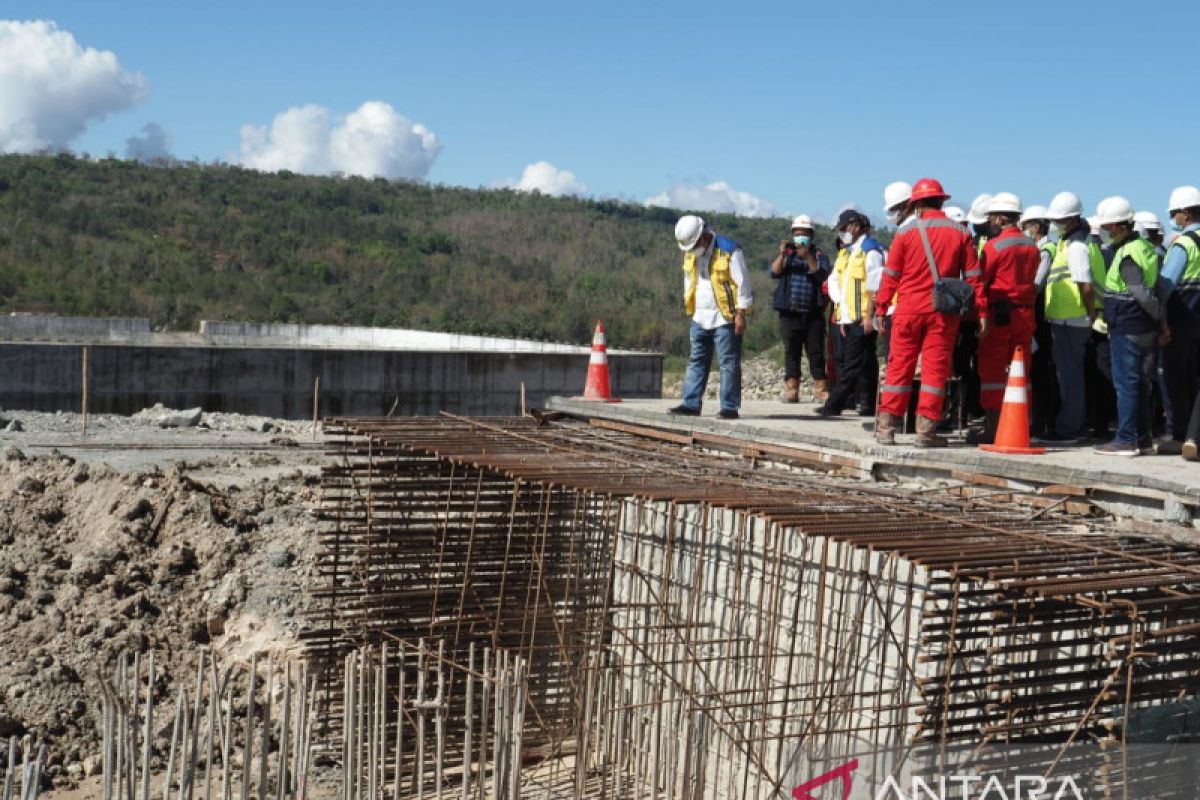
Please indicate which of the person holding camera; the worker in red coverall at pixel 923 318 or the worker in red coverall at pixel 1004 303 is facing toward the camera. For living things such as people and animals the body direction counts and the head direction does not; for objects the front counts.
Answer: the person holding camera

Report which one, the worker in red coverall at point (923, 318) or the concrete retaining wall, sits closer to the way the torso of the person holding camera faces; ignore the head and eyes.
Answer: the worker in red coverall

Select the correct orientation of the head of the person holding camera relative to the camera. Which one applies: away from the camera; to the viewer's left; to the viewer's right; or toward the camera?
toward the camera

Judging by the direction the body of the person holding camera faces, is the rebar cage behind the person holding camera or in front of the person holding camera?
in front

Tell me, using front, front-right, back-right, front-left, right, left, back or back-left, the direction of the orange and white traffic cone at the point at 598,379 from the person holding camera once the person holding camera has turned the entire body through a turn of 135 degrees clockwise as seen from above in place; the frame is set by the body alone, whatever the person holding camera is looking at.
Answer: left

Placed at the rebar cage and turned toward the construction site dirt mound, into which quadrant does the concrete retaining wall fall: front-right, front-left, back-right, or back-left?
front-right

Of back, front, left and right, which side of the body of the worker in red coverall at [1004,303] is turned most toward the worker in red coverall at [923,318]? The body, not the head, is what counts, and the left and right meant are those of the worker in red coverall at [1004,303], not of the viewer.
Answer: left

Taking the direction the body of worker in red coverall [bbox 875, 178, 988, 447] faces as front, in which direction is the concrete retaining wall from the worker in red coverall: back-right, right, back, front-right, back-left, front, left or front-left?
front-left

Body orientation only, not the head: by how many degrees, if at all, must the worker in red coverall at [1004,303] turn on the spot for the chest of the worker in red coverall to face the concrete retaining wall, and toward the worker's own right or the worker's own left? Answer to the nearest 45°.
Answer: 0° — they already face it

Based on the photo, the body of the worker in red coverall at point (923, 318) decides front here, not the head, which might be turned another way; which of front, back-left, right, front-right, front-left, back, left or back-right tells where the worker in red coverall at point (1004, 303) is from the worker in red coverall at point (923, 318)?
front-right

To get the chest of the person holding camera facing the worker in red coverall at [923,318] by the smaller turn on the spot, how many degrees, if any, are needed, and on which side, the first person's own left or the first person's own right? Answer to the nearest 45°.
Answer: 0° — they already face them

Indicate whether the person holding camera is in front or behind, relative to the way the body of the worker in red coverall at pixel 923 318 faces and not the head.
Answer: in front

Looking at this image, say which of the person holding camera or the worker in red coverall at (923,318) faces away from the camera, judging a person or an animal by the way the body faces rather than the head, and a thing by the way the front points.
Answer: the worker in red coverall

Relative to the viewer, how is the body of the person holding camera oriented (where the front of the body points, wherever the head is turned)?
toward the camera
